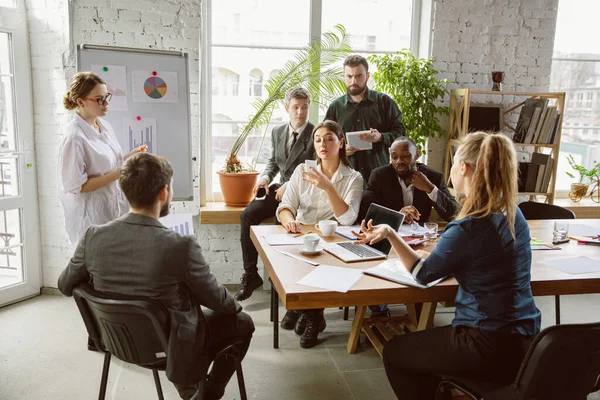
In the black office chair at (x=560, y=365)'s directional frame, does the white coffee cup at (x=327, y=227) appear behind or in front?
in front

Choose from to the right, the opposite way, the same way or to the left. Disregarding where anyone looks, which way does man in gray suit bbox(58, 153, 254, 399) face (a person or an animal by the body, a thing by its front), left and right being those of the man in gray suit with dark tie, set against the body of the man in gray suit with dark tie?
the opposite way

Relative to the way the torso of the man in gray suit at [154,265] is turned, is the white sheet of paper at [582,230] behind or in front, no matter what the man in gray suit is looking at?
in front

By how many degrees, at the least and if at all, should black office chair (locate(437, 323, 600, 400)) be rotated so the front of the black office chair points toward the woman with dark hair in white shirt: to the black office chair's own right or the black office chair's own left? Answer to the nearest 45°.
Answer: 0° — it already faces them

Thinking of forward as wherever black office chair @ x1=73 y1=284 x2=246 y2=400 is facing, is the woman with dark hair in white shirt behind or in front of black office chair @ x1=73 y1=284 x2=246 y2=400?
in front

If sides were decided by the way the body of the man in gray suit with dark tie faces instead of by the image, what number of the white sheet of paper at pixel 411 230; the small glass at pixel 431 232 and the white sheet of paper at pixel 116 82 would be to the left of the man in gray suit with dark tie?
2

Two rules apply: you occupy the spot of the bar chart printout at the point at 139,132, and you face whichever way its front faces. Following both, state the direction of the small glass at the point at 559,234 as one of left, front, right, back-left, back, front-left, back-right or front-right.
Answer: front-left

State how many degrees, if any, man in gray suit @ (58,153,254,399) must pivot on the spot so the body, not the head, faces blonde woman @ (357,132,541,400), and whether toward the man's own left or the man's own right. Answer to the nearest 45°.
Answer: approximately 45° to the man's own right

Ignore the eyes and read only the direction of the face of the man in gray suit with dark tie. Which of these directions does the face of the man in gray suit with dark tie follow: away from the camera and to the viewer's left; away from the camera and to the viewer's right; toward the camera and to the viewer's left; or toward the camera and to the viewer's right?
toward the camera and to the viewer's right

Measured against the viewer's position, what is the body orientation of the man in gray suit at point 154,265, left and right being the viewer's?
facing away from the viewer and to the right of the viewer

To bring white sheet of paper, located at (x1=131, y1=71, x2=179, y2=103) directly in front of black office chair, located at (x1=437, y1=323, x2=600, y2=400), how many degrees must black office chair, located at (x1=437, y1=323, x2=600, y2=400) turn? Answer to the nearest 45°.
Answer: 0° — it already faces it

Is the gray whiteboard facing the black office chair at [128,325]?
yes

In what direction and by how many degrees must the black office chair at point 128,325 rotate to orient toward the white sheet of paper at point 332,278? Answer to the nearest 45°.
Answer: approximately 45° to its right

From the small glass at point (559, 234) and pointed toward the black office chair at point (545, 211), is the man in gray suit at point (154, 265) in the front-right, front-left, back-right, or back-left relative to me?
back-left

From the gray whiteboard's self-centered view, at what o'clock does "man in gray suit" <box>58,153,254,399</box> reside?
The man in gray suit is roughly at 12 o'clock from the gray whiteboard.

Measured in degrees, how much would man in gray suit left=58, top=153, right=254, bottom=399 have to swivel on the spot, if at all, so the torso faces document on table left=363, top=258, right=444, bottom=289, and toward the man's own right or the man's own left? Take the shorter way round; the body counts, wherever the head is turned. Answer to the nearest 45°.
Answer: approximately 45° to the man's own right
